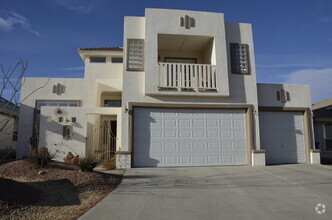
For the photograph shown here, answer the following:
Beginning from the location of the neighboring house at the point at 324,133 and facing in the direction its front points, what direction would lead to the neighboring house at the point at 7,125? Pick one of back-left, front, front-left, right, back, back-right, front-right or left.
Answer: front-right

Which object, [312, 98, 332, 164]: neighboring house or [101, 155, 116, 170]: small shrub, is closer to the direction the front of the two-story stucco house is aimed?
the small shrub

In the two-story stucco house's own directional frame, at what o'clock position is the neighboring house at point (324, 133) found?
The neighboring house is roughly at 8 o'clock from the two-story stucco house.

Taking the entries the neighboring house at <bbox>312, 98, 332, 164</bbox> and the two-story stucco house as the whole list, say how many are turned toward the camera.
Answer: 2

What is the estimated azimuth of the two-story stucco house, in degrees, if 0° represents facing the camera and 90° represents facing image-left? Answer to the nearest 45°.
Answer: approximately 0°

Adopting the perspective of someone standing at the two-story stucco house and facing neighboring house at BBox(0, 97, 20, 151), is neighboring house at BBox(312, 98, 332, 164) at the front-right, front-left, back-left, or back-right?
back-right

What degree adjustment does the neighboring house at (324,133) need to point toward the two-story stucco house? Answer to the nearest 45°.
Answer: approximately 45° to its right
